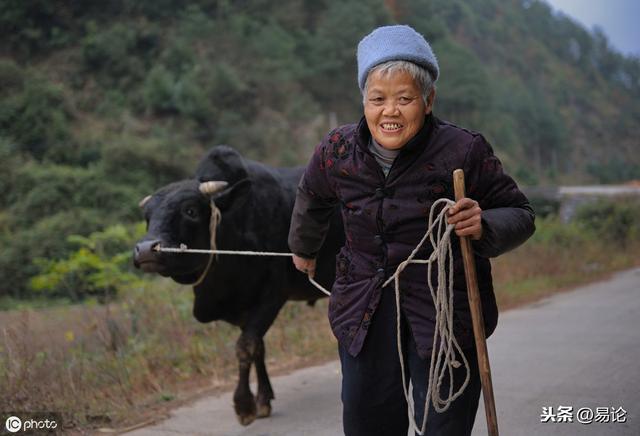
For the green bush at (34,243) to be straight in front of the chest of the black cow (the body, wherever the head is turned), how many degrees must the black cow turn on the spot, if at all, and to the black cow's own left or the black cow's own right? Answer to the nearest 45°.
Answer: approximately 135° to the black cow's own right

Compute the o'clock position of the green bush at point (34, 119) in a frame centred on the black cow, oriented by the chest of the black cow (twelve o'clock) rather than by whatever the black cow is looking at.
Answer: The green bush is roughly at 4 o'clock from the black cow.

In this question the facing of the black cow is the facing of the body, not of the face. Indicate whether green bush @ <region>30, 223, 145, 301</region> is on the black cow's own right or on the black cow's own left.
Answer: on the black cow's own right

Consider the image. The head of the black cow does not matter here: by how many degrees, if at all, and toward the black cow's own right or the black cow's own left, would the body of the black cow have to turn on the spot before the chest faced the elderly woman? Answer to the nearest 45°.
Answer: approximately 45° to the black cow's own left

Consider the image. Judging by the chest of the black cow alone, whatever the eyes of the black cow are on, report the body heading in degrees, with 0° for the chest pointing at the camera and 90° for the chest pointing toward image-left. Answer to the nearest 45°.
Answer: approximately 45°
